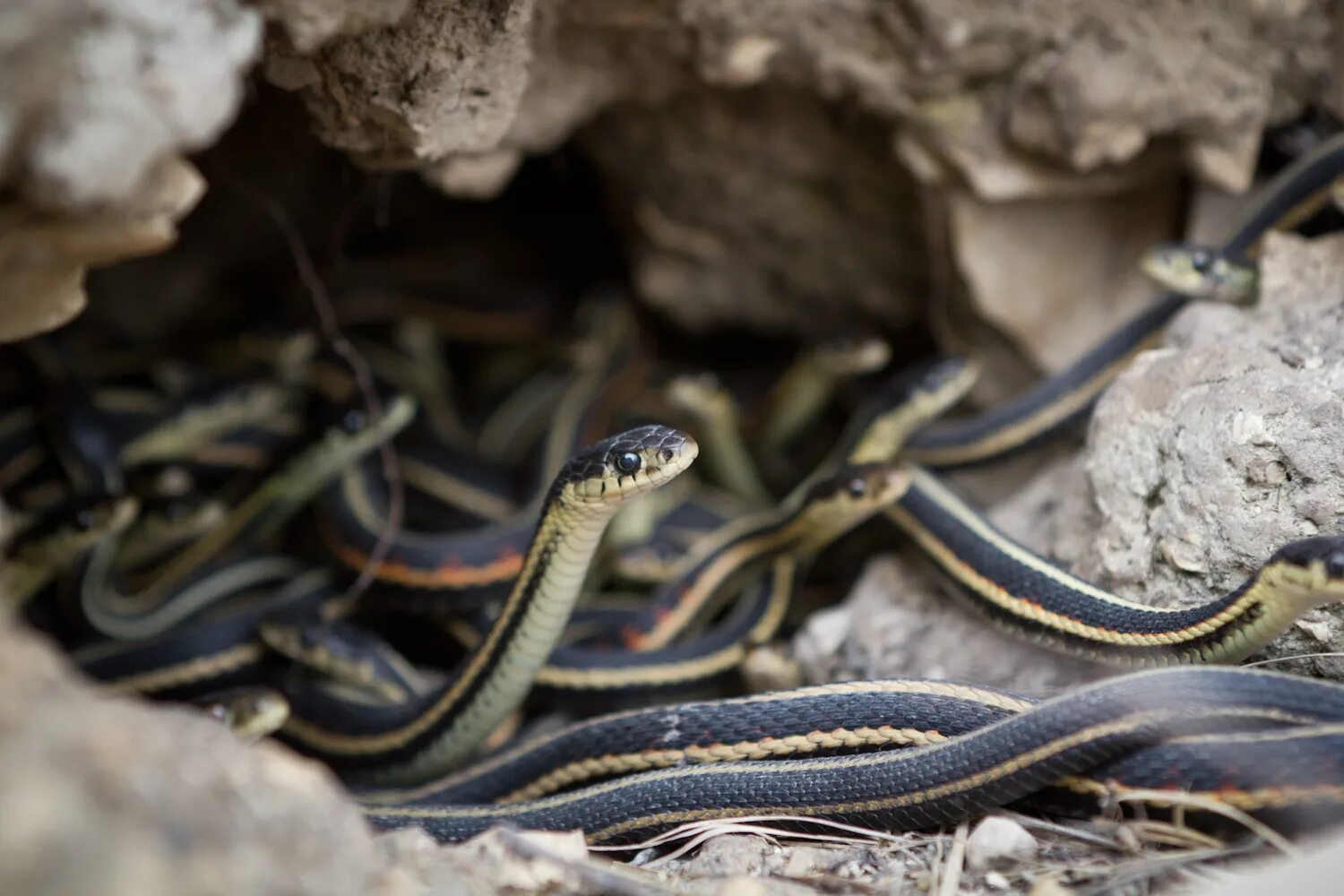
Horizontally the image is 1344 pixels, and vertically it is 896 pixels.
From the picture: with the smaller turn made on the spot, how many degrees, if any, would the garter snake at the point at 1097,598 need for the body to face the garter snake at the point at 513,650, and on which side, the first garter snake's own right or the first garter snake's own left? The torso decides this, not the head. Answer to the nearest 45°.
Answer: approximately 180°

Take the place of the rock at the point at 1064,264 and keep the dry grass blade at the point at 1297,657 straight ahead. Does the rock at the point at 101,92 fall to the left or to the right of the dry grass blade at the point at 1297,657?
right

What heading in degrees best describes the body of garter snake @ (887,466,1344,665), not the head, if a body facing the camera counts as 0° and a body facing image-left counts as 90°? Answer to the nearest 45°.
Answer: approximately 270°

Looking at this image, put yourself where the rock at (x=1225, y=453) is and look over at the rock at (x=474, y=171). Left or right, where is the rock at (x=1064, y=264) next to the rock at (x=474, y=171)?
right

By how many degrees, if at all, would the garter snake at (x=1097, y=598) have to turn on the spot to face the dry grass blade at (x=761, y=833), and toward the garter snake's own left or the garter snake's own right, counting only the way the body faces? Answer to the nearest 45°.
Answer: approximately 135° to the garter snake's own right

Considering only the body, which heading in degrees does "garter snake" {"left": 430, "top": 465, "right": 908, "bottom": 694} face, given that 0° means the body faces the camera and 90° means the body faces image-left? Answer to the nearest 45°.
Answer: approximately 270°

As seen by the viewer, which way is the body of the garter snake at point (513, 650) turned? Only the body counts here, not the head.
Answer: to the viewer's right
